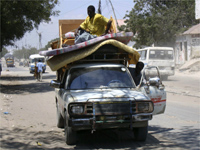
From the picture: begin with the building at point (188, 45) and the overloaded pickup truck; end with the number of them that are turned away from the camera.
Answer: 0

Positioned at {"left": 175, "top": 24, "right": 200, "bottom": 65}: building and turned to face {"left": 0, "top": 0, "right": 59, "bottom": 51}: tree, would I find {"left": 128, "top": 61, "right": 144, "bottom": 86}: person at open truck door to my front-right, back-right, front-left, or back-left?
front-left

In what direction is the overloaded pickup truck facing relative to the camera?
toward the camera

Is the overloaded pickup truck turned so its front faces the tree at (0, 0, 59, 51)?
no

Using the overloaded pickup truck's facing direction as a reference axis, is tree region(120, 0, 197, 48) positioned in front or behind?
behind

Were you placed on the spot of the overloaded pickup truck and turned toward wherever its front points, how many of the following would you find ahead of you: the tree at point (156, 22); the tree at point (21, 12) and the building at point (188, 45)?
0

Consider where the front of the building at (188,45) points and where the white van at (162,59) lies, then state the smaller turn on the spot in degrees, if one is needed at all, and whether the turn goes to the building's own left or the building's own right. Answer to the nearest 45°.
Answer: approximately 45° to the building's own left

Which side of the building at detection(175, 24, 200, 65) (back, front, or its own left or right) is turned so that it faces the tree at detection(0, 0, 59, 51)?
front

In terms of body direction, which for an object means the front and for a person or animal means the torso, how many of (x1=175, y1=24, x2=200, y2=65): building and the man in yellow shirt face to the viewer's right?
0

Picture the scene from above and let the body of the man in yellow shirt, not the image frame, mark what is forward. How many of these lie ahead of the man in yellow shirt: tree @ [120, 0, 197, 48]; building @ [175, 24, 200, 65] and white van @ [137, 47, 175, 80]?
0

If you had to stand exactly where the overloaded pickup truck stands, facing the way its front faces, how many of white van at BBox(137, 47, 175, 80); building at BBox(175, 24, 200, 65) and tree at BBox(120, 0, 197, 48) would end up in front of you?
0

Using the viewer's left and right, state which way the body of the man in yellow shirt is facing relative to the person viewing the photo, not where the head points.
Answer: facing the viewer and to the left of the viewer

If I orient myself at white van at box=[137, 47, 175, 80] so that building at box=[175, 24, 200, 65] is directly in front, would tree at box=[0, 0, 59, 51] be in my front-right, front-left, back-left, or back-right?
back-left

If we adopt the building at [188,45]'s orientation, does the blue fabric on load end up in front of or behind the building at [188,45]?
in front

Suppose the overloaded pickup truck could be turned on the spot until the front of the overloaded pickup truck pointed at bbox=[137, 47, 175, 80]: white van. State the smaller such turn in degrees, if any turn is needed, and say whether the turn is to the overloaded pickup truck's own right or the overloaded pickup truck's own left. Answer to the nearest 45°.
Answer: approximately 180°
